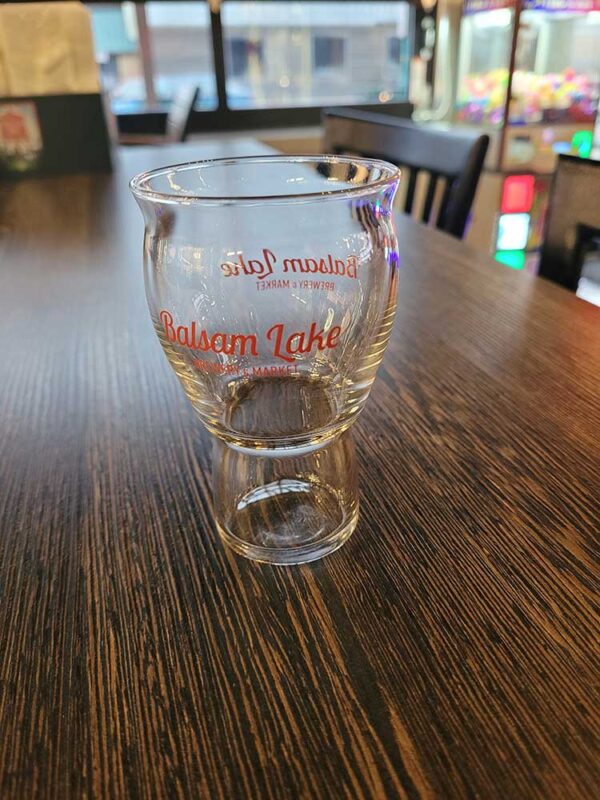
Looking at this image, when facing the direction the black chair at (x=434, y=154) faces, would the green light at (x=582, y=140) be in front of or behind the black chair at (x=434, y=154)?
behind

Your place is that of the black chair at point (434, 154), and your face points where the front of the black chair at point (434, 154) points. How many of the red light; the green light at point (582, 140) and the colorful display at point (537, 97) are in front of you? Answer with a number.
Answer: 0

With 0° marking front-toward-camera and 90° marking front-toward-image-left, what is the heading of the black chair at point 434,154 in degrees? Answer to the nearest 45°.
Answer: approximately 45°

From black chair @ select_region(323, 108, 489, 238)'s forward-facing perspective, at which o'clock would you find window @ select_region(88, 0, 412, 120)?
The window is roughly at 4 o'clock from the black chair.

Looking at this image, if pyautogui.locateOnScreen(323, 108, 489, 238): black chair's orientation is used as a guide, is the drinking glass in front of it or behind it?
in front

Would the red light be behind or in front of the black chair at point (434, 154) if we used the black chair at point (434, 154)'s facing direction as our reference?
behind

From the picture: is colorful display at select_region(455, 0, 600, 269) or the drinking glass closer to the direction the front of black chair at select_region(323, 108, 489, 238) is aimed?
the drinking glass
